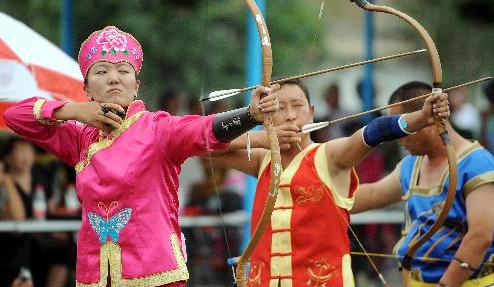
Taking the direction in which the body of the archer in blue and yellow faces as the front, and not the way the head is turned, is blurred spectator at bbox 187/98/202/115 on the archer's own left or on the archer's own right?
on the archer's own right

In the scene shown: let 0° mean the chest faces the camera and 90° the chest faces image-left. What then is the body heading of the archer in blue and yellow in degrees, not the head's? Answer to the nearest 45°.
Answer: approximately 45°

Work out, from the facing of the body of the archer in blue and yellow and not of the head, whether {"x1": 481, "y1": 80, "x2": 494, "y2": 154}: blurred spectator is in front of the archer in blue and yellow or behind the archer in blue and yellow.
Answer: behind

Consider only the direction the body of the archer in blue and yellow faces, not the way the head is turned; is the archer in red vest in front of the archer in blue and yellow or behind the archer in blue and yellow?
in front

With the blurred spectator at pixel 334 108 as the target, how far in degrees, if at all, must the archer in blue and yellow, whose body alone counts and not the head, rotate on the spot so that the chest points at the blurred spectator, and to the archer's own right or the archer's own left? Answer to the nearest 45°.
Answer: approximately 135° to the archer's own right

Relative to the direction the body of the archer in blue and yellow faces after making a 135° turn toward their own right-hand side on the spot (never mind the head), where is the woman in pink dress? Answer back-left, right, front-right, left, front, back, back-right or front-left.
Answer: back-left

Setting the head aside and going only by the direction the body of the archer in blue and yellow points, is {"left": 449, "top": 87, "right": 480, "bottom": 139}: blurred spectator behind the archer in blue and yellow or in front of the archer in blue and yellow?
behind

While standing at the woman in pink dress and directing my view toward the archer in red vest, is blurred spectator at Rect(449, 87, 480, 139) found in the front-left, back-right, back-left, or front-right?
front-left
